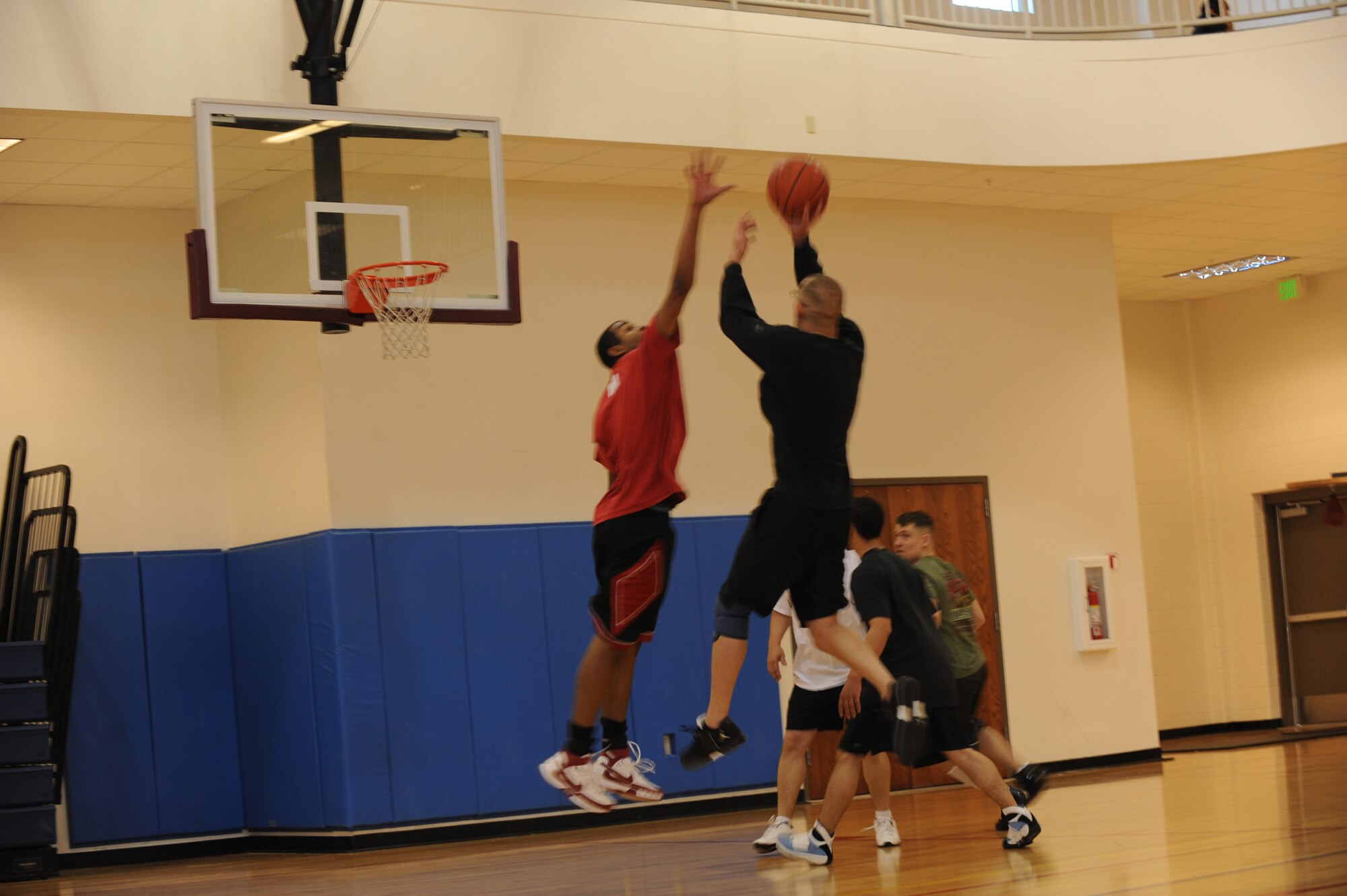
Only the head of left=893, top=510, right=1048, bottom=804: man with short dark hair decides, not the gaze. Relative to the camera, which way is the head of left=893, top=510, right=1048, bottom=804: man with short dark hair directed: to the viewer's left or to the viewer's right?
to the viewer's left

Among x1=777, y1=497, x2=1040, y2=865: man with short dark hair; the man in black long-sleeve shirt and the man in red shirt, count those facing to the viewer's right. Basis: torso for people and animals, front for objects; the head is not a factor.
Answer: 1

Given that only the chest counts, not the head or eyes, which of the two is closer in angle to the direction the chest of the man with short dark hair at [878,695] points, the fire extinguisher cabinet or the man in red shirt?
the fire extinguisher cabinet

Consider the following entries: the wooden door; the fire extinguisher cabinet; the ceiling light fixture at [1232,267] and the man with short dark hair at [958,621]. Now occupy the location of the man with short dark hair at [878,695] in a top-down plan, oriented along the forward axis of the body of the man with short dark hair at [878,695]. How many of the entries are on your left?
0

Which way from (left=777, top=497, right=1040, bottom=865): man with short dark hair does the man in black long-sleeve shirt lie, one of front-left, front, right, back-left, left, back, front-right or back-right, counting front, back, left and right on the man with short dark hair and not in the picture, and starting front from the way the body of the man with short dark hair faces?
back-left

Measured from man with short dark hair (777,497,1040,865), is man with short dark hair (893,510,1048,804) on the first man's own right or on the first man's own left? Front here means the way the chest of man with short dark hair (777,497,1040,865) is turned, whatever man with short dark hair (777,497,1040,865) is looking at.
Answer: on the first man's own right

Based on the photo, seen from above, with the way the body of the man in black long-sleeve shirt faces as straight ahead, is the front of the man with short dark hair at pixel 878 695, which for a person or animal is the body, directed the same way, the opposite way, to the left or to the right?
the same way

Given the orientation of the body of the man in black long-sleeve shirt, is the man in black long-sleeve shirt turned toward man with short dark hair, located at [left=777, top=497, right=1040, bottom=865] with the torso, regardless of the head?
no

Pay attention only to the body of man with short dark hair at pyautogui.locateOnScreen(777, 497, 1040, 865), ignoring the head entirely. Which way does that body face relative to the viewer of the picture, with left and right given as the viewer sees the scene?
facing away from the viewer and to the left of the viewer

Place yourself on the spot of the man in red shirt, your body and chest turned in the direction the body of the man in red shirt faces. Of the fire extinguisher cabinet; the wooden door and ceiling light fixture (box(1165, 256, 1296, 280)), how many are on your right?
0

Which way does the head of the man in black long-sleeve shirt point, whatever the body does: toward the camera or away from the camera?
away from the camera

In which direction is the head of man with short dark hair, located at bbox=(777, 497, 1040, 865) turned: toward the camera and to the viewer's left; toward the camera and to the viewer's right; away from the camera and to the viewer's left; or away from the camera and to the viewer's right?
away from the camera and to the viewer's left

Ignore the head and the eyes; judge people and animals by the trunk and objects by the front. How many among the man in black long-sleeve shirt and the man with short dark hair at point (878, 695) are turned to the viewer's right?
0

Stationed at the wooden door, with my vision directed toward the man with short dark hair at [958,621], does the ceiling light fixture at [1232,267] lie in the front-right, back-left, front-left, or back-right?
back-left

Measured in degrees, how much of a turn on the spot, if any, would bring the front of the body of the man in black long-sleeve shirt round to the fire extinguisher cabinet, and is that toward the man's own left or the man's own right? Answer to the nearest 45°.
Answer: approximately 45° to the man's own right

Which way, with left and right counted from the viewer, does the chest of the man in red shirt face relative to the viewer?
facing to the right of the viewer
